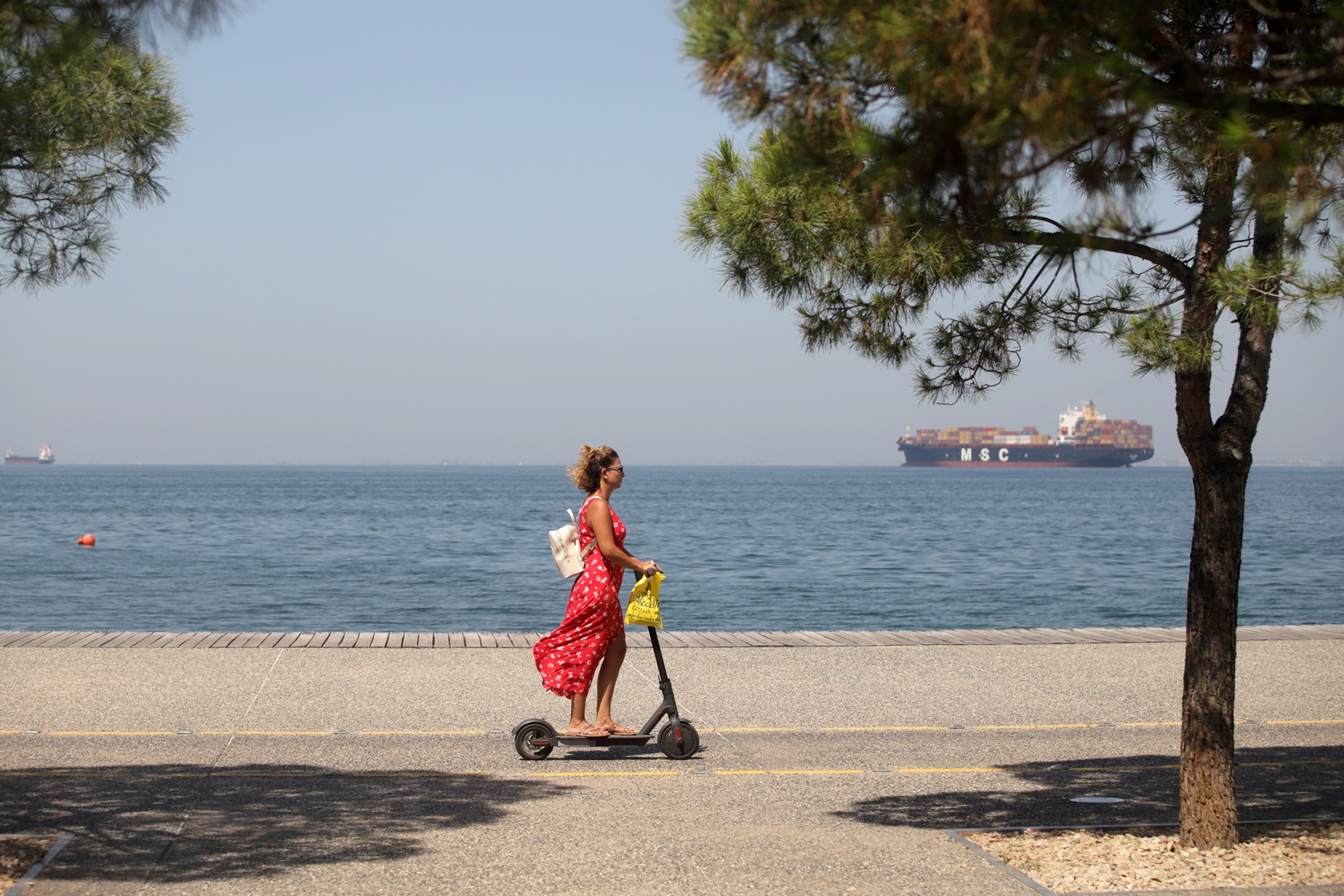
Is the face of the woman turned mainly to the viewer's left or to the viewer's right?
to the viewer's right

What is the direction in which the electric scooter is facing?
to the viewer's right

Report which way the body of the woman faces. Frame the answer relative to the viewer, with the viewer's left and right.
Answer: facing to the right of the viewer
